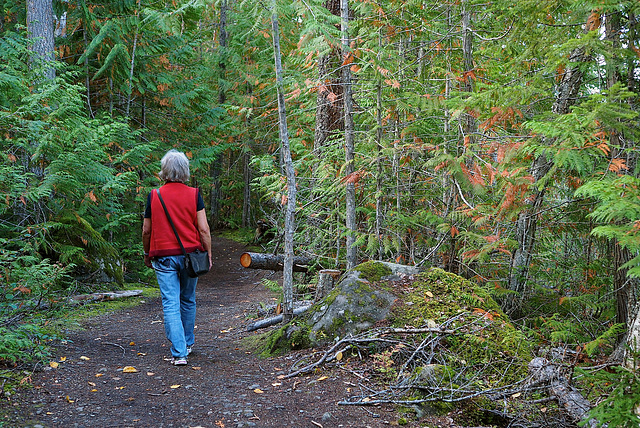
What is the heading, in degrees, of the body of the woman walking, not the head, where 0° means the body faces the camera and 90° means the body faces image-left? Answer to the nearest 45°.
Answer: approximately 180°

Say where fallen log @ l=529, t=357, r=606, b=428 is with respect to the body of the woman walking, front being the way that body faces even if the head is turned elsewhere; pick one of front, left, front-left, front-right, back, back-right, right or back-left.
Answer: back-right

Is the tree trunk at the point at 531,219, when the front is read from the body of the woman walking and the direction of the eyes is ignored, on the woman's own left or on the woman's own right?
on the woman's own right

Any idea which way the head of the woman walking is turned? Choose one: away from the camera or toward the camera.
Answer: away from the camera
